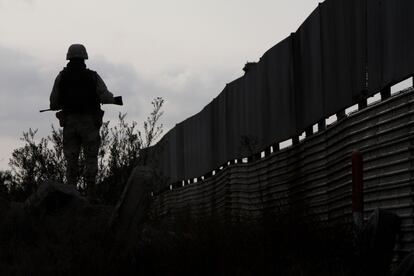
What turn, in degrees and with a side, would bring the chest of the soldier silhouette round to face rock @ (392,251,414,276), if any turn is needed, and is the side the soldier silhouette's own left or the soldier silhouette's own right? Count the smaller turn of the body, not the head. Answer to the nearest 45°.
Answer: approximately 180°

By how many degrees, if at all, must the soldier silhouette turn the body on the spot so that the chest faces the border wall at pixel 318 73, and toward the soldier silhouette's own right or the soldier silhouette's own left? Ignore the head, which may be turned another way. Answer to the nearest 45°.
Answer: approximately 90° to the soldier silhouette's own right

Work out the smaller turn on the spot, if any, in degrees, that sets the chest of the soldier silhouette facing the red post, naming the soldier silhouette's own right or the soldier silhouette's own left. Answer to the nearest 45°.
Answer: approximately 90° to the soldier silhouette's own right

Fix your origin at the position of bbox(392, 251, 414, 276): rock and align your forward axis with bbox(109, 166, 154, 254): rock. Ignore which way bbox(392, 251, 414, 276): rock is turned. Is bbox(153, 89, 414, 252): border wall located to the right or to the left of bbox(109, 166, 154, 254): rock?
right

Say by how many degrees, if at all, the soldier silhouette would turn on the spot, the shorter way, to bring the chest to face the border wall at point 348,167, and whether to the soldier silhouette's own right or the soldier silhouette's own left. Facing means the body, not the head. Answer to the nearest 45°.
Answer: approximately 135° to the soldier silhouette's own right

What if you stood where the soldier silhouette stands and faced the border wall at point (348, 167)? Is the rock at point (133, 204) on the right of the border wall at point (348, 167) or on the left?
right

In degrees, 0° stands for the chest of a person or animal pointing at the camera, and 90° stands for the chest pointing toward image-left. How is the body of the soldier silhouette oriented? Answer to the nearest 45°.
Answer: approximately 180°
